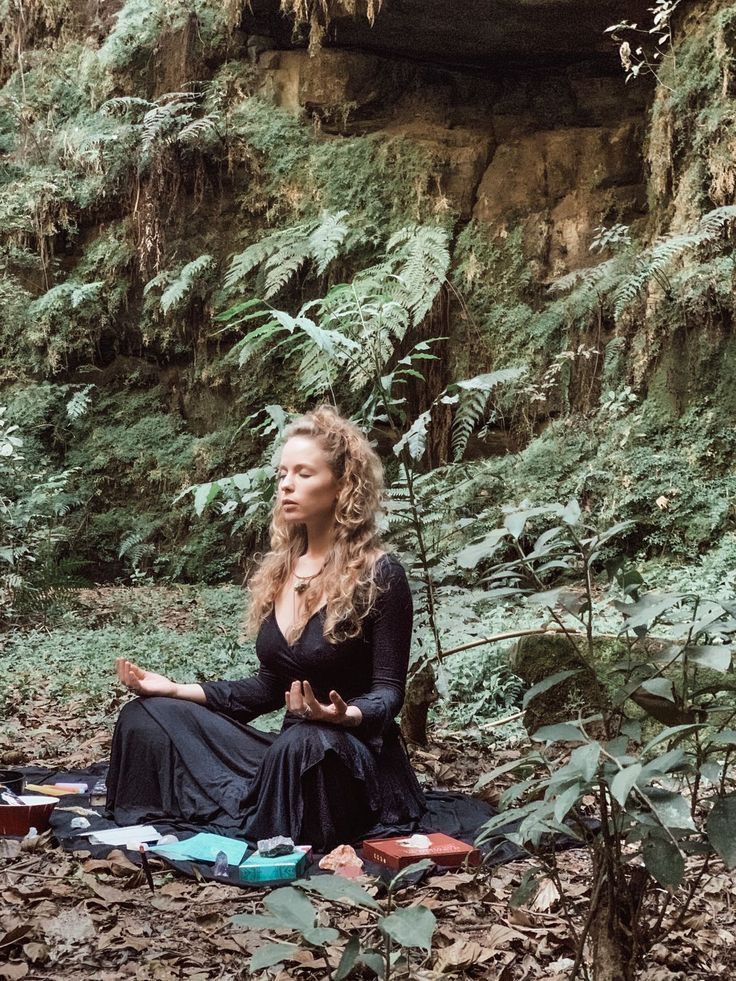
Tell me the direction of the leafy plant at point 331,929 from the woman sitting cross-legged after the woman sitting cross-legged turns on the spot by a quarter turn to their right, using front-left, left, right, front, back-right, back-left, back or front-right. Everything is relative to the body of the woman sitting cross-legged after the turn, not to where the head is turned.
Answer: back-left

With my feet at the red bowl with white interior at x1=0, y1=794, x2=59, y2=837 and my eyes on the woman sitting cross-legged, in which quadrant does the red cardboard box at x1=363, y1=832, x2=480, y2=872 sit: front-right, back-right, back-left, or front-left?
front-right

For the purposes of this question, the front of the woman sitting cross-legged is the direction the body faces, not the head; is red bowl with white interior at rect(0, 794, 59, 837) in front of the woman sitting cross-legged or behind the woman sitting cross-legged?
in front

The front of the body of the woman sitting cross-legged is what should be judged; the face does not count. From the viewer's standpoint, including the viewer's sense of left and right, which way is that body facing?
facing the viewer and to the left of the viewer

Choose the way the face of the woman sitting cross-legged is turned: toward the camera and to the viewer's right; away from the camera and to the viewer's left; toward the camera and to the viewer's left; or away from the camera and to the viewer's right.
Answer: toward the camera and to the viewer's left

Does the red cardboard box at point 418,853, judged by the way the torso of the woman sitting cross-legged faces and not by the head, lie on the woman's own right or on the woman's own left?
on the woman's own left
